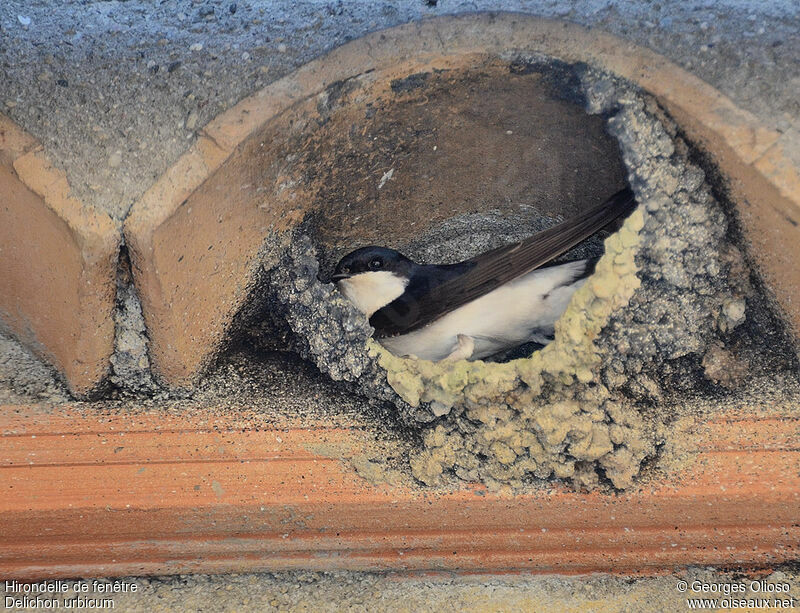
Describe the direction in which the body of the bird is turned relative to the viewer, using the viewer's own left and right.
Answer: facing to the left of the viewer
